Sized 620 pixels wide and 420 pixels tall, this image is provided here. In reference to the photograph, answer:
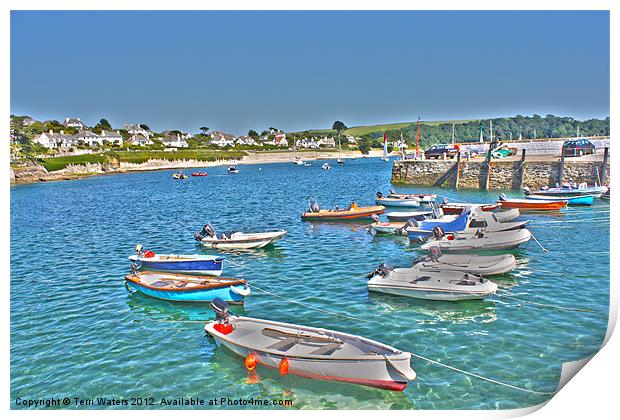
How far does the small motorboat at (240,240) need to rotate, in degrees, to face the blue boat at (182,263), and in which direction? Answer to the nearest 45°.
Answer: approximately 135° to its right

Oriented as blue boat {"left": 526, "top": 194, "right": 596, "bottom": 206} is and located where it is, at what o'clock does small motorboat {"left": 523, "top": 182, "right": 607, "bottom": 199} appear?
The small motorboat is roughly at 9 o'clock from the blue boat.

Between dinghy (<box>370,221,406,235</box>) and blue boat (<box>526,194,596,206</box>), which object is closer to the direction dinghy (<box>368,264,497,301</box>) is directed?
the blue boat

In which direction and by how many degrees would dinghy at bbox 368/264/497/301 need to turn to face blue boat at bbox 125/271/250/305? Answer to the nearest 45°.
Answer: approximately 180°

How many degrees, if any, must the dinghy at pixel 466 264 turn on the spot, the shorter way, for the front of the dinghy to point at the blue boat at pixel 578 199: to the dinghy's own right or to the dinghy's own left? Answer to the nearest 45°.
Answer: approximately 90° to the dinghy's own left

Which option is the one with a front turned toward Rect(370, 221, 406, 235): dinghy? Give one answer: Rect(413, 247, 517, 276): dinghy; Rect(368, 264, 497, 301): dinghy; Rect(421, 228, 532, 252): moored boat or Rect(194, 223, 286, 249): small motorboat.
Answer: the small motorboat

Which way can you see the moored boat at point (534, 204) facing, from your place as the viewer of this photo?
facing to the right of the viewer

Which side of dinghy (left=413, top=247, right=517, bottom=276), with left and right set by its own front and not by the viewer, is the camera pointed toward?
right

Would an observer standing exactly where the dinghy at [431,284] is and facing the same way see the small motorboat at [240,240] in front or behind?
behind

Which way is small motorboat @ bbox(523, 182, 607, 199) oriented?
to the viewer's right

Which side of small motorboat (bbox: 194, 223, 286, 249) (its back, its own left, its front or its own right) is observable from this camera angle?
right

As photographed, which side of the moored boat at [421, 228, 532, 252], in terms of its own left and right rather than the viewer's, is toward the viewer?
right

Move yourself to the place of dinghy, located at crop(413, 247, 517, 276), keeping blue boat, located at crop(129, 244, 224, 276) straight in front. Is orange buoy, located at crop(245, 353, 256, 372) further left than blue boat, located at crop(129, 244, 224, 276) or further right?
left

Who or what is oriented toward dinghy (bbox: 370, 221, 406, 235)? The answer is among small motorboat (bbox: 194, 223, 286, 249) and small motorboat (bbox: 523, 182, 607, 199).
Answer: small motorboat (bbox: 194, 223, 286, 249)

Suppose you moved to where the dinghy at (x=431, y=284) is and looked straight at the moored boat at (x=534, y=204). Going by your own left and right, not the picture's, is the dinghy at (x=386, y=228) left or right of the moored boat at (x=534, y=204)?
left
